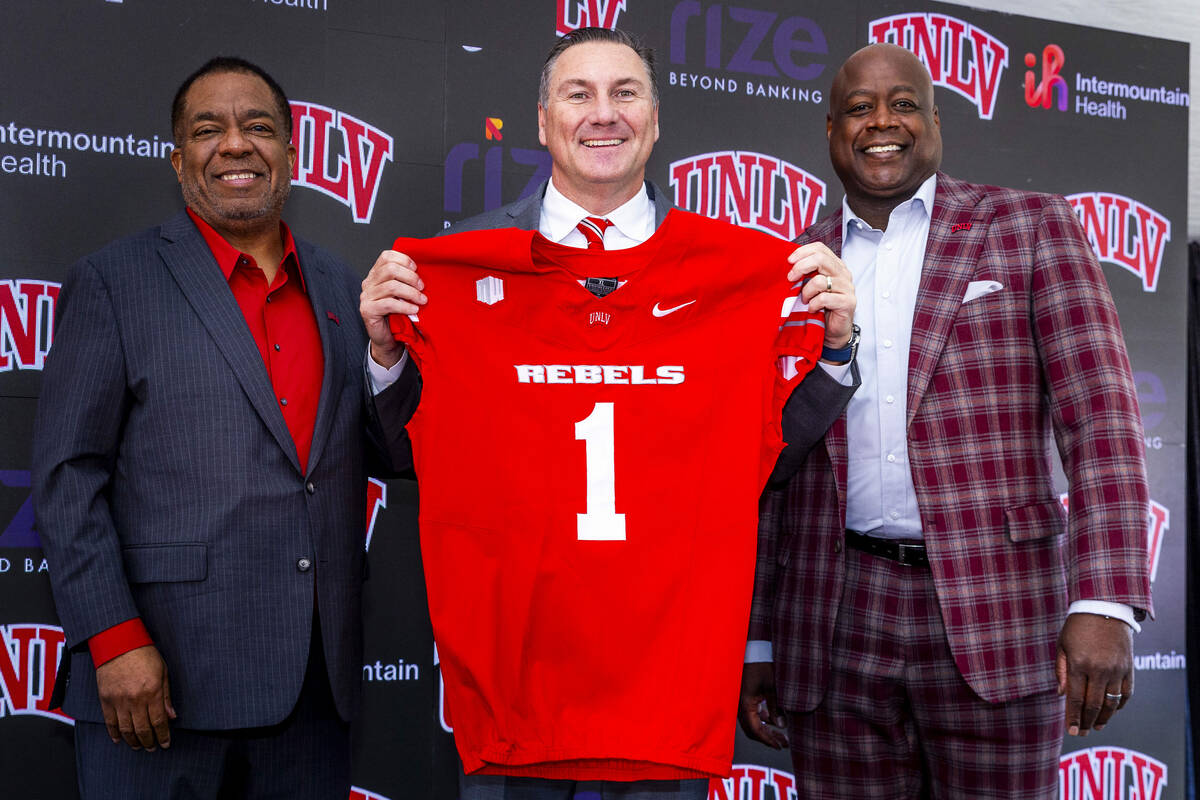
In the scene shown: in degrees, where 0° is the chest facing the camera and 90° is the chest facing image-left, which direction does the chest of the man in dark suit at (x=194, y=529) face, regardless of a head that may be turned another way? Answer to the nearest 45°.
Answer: approximately 315°

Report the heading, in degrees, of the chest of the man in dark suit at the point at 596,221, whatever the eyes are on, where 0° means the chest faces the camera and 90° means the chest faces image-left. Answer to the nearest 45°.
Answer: approximately 0°

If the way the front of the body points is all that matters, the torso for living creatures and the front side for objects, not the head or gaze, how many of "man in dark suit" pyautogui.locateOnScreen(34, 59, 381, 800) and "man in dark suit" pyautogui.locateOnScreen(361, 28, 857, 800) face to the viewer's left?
0
